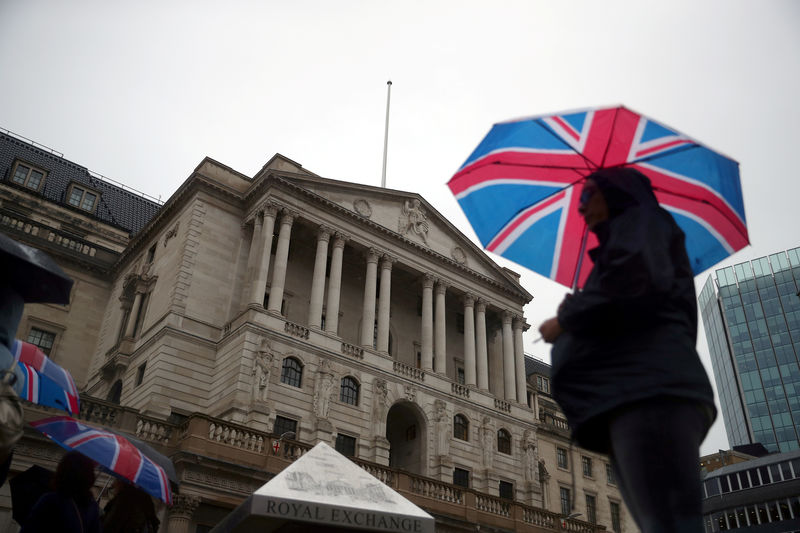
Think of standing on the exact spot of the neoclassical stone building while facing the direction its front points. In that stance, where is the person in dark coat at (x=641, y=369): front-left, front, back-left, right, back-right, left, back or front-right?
front-right

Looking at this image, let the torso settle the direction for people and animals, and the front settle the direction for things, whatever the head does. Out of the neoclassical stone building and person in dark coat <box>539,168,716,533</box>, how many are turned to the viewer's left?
1

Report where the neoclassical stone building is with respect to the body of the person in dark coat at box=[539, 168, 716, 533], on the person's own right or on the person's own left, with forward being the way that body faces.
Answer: on the person's own right

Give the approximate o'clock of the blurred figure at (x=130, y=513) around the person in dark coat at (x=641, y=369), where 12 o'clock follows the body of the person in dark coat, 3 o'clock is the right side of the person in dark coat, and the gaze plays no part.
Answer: The blurred figure is roughly at 1 o'clock from the person in dark coat.

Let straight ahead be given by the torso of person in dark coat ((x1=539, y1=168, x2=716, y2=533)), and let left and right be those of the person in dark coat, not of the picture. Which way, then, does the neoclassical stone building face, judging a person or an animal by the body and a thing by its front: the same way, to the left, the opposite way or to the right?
the opposite way

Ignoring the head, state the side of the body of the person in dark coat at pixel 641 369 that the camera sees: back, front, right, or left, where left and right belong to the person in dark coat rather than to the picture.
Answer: left

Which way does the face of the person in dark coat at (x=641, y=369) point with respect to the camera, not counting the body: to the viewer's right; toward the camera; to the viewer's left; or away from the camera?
to the viewer's left

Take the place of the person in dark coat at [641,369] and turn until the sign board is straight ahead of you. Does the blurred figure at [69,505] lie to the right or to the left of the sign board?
left

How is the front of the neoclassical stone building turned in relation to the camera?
facing the viewer and to the right of the viewer

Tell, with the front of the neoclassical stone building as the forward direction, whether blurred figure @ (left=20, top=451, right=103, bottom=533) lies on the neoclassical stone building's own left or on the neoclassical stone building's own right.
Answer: on the neoclassical stone building's own right

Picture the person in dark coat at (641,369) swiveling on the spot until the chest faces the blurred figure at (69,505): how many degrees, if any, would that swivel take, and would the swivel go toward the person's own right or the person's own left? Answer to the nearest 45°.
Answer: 0° — they already face them

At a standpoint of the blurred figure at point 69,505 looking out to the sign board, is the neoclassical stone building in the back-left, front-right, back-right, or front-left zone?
front-left

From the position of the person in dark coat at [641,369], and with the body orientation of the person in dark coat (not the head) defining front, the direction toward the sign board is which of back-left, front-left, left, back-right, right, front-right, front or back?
front-right
